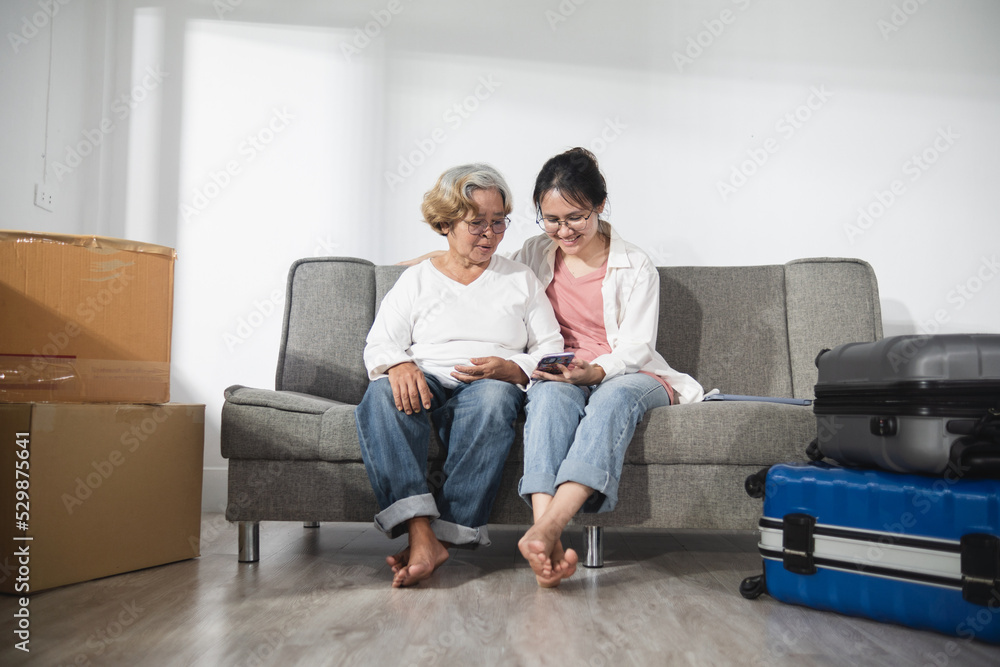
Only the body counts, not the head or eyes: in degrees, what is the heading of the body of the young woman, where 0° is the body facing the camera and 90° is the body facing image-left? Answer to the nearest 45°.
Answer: approximately 45°

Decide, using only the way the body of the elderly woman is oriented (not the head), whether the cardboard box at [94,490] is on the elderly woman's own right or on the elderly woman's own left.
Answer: on the elderly woman's own right

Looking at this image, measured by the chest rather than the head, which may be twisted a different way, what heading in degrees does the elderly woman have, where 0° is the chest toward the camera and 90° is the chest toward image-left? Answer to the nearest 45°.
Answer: approximately 0°

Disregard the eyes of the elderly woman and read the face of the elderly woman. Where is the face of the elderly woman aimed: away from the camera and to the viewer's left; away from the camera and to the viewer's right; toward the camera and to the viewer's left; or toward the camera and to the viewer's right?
toward the camera and to the viewer's right

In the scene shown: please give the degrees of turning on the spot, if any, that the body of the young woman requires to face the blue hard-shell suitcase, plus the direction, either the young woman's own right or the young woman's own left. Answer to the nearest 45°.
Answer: approximately 90° to the young woman's own left

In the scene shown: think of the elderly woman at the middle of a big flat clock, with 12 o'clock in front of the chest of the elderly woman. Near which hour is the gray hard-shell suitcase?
The gray hard-shell suitcase is roughly at 10 o'clock from the elderly woman.
